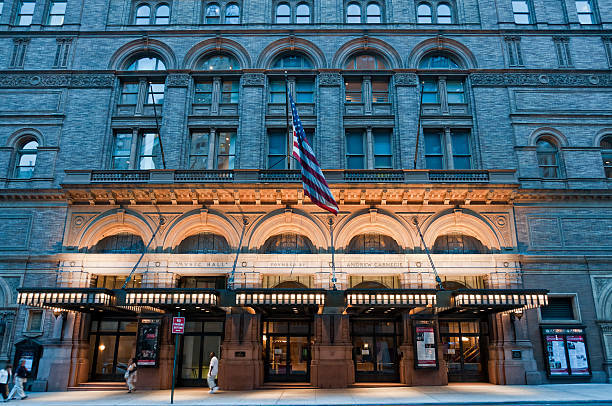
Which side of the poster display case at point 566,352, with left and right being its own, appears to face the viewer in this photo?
front

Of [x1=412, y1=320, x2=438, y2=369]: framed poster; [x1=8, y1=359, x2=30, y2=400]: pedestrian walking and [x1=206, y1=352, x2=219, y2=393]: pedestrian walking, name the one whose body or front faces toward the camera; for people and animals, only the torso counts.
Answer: the framed poster

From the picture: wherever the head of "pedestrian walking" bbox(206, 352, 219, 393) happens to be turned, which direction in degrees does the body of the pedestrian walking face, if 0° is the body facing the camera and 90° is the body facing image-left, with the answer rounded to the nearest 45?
approximately 90°

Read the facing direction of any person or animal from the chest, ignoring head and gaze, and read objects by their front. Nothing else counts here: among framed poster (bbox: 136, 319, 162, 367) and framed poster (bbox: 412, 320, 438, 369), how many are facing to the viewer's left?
0

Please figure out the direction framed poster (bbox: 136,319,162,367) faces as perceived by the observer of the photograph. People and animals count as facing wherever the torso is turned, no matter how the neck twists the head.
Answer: facing the viewer

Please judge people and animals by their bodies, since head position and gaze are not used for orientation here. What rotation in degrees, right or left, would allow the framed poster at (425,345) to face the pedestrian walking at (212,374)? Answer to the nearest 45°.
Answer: approximately 90° to its right

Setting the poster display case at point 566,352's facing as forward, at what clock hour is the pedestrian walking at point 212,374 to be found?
The pedestrian walking is roughly at 2 o'clock from the poster display case.

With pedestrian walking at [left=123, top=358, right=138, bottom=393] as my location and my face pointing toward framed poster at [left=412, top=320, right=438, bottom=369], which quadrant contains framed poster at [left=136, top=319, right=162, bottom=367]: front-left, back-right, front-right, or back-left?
front-left

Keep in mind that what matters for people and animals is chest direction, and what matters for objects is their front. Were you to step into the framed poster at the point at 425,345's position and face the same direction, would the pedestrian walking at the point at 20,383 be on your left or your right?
on your right

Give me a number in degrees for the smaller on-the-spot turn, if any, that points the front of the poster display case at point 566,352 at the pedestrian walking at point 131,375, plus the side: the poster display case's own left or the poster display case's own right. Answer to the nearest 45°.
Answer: approximately 45° to the poster display case's own right

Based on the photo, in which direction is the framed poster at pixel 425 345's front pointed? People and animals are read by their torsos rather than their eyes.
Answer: toward the camera

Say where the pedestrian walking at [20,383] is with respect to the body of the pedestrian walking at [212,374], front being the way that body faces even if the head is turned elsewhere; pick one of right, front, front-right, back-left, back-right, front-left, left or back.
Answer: front
